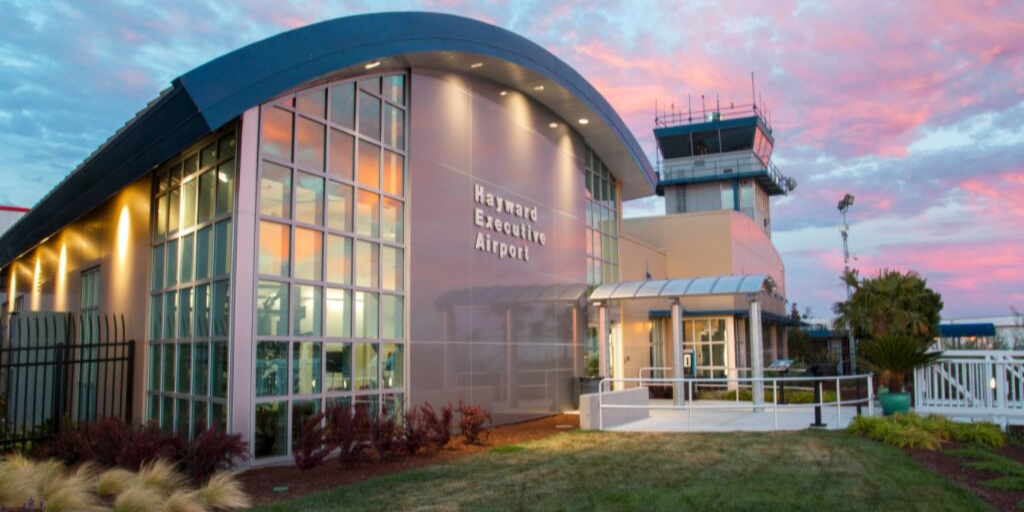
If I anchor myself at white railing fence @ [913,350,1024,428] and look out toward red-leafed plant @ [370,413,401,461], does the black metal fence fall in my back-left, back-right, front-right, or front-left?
front-right

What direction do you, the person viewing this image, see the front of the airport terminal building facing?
facing the viewer and to the right of the viewer
